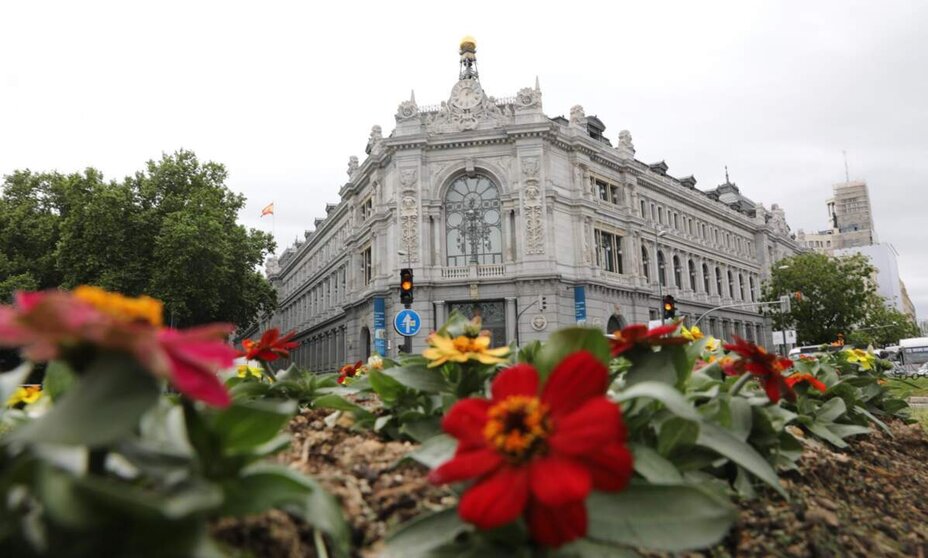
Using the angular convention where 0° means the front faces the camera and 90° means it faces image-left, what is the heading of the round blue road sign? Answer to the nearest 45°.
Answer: approximately 0°

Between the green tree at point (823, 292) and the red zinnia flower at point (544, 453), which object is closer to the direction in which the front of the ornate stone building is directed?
the red zinnia flower

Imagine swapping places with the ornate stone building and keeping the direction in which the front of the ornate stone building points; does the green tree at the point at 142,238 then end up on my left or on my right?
on my right

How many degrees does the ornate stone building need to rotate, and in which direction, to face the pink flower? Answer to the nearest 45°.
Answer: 0° — it already faces it

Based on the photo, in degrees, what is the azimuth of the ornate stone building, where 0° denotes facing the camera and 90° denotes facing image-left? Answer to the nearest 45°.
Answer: approximately 0°

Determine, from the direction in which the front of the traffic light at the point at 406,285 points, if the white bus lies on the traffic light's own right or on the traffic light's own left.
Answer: on the traffic light's own left

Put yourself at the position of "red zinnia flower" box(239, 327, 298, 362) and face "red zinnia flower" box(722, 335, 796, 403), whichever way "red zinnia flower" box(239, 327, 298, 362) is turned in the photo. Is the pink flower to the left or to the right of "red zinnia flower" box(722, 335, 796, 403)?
right

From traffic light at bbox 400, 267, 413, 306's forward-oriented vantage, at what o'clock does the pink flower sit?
The pink flower is roughly at 12 o'clock from the traffic light.

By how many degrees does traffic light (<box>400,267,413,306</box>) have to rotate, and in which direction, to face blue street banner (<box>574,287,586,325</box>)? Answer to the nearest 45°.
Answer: approximately 135° to its left

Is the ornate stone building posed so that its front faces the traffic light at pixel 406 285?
yes
